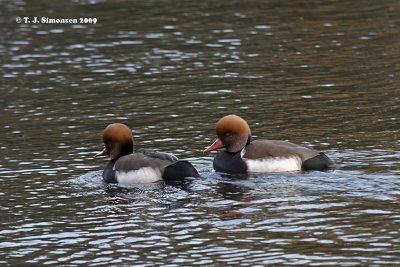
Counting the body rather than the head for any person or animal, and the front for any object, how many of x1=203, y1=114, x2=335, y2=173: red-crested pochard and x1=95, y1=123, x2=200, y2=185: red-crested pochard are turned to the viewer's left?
2

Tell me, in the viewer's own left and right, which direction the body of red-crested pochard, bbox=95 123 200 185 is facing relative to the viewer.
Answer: facing to the left of the viewer

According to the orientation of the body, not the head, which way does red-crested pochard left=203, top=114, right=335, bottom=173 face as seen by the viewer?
to the viewer's left

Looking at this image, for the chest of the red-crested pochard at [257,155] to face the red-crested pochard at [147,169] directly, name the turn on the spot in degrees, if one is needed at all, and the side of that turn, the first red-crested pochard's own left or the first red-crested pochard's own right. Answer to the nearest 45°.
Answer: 0° — it already faces it

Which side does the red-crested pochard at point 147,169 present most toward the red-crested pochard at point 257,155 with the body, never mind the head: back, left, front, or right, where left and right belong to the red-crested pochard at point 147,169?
back
